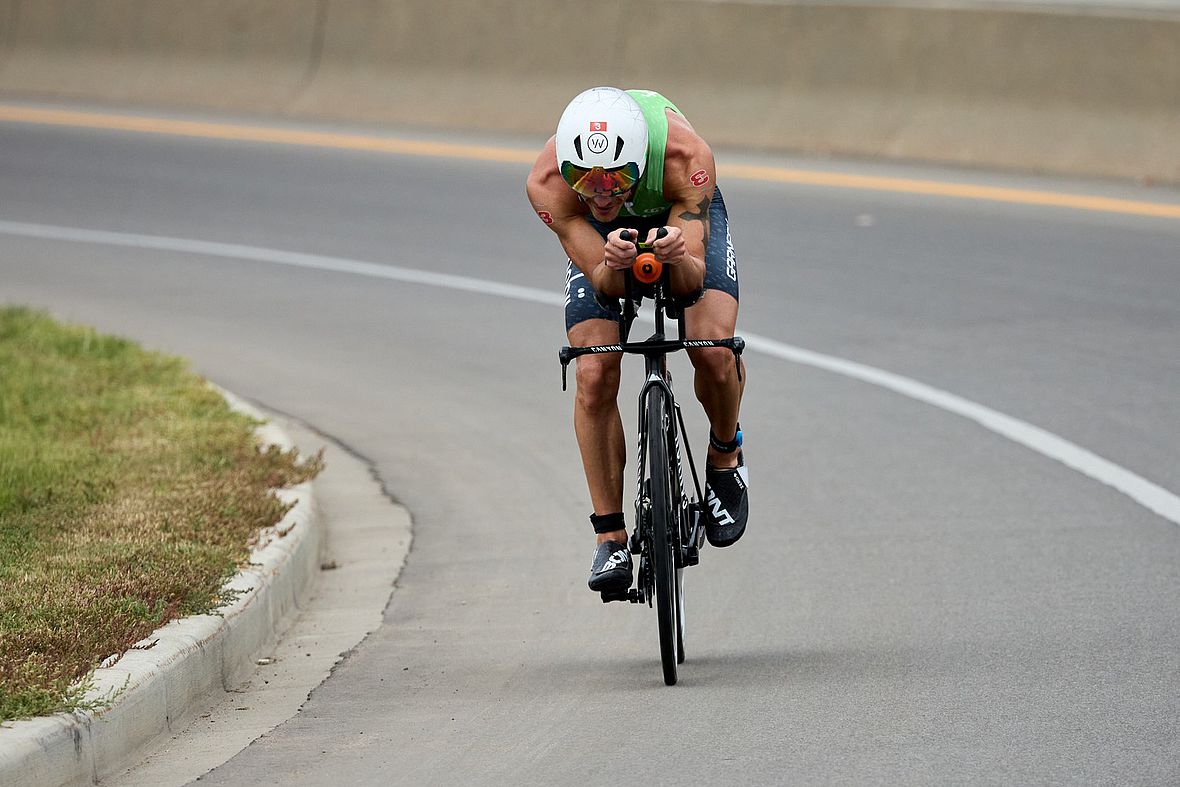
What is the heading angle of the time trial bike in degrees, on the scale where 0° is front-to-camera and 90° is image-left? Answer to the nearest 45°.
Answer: approximately 0°

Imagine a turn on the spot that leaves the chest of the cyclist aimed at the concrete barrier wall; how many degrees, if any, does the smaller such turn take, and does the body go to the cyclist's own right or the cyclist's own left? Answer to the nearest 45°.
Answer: approximately 180°

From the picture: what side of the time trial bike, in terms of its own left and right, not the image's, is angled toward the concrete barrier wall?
back
